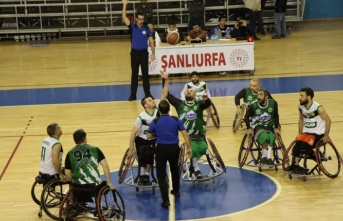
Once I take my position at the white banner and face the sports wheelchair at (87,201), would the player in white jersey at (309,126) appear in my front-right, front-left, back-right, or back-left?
front-left

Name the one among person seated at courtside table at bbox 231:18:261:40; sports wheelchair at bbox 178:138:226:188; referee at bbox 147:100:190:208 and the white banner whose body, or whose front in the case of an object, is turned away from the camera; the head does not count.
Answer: the referee

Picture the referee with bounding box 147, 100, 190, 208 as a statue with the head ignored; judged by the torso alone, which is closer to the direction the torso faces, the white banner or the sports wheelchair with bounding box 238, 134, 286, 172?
the white banner

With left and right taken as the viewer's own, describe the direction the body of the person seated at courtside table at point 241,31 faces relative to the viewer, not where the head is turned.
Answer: facing the viewer

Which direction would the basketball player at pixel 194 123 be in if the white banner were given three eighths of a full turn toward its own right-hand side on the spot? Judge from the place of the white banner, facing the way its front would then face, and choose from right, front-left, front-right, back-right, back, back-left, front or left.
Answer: back-left

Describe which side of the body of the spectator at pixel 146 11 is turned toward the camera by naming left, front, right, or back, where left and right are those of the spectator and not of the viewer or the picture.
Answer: front

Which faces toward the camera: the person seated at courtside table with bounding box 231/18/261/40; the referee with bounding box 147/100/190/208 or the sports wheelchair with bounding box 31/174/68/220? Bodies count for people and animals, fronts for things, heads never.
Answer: the person seated at courtside table

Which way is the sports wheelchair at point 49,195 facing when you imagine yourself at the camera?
facing away from the viewer and to the right of the viewer

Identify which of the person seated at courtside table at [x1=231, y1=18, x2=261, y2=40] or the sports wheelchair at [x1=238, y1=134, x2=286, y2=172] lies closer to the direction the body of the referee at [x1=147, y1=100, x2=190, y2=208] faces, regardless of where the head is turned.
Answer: the person seated at courtside table

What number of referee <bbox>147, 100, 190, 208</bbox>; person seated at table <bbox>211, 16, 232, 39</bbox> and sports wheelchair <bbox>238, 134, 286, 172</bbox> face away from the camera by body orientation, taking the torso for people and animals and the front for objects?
1

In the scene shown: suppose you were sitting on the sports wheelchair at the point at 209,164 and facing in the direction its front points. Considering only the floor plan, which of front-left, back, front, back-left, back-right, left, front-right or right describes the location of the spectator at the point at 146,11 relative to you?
back

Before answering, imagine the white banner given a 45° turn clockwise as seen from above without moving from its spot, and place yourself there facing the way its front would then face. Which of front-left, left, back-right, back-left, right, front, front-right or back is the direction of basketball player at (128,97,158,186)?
front-left

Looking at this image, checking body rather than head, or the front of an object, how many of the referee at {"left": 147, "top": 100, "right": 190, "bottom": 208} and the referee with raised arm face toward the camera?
1

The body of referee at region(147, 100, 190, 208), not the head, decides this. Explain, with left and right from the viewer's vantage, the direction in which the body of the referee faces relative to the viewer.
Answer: facing away from the viewer

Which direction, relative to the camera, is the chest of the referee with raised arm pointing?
toward the camera

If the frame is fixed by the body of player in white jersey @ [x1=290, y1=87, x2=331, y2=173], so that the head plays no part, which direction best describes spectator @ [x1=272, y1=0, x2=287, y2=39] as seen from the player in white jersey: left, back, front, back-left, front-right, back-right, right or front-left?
back-right

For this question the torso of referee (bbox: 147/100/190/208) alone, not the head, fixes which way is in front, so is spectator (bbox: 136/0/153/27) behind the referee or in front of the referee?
in front

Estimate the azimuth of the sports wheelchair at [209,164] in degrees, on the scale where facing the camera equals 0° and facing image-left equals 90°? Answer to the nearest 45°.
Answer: approximately 0°
